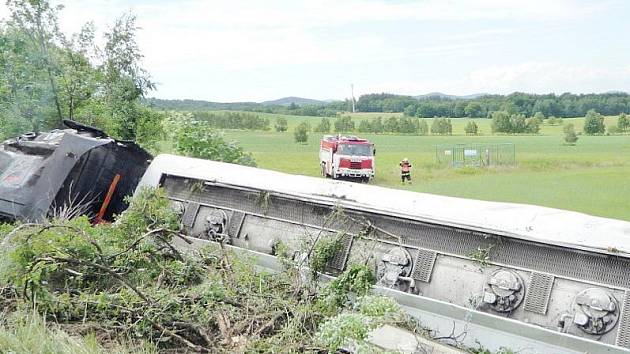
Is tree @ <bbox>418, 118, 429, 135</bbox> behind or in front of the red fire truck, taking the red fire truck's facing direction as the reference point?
behind

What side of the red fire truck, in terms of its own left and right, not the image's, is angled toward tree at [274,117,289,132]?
back

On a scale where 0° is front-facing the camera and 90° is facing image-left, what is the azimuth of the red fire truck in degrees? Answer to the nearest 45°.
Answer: approximately 0°

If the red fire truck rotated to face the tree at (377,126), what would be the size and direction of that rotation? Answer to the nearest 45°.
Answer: approximately 180°

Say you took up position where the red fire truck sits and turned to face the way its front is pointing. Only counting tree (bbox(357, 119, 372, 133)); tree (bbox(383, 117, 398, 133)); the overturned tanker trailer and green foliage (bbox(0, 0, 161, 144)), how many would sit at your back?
2

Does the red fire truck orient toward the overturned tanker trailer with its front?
yes

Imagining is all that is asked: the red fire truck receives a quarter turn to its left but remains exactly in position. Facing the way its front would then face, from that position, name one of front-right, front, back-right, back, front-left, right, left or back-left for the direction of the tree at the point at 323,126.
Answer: left

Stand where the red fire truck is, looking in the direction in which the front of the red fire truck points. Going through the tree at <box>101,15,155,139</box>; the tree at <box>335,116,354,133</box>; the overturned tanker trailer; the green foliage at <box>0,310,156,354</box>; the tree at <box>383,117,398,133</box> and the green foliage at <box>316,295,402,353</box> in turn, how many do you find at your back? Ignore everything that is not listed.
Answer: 2

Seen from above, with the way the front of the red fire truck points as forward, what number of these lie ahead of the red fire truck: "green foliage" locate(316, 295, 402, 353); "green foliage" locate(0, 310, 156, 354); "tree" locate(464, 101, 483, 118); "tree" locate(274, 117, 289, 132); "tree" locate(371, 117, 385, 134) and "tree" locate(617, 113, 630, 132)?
2

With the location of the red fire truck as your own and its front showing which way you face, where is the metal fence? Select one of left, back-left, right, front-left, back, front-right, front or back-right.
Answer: back-left

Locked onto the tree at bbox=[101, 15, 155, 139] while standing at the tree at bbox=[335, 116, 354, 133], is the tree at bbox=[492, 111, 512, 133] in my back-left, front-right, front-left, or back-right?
back-left

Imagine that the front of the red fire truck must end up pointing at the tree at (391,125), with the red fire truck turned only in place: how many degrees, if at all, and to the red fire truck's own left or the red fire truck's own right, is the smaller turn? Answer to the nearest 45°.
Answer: approximately 180°

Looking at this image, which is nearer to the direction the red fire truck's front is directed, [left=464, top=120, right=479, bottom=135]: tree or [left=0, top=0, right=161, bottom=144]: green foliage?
the green foliage
